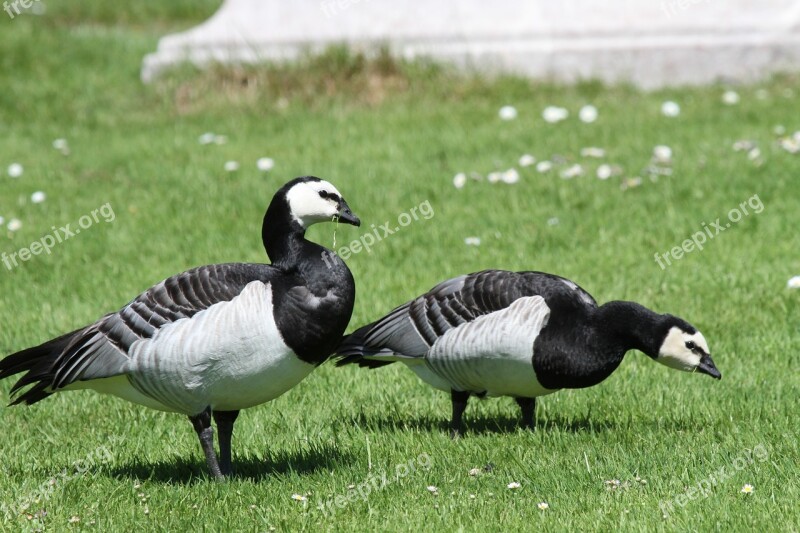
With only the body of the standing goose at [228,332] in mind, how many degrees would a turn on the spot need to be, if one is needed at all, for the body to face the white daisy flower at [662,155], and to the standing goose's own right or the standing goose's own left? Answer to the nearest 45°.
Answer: approximately 45° to the standing goose's own left

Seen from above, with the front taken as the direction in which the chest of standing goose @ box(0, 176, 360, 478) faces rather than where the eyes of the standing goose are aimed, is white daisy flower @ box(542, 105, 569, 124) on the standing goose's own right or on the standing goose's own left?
on the standing goose's own left

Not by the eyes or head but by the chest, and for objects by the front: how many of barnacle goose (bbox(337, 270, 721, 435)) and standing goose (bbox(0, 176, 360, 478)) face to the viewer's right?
2

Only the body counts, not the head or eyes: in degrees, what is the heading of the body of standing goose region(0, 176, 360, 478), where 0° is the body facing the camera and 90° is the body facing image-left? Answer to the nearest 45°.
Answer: approximately 270°

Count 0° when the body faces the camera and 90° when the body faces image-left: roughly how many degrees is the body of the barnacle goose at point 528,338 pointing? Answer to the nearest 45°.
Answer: approximately 270°

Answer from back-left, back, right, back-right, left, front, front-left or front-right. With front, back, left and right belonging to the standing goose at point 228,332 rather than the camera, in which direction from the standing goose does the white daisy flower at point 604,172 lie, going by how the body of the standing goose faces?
front-left

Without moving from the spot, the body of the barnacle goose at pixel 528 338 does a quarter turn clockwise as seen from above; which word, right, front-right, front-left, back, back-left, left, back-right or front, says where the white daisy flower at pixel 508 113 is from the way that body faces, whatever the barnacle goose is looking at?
back

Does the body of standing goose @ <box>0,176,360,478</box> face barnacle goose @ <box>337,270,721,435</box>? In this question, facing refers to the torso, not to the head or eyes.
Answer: yes

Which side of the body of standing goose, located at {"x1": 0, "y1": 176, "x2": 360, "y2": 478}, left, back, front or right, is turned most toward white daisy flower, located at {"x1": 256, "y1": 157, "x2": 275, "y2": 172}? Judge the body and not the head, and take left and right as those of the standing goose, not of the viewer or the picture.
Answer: left
